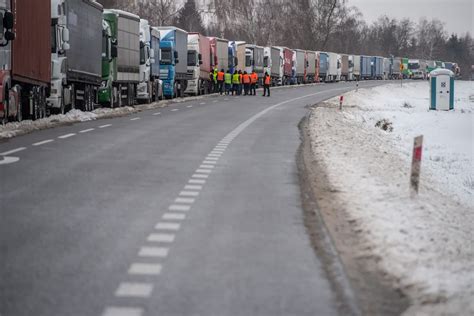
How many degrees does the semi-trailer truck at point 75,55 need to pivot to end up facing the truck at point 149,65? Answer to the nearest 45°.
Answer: approximately 135° to its right

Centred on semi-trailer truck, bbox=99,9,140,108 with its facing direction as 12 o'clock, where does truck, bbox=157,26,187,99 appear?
The truck is roughly at 5 o'clock from the semi-trailer truck.

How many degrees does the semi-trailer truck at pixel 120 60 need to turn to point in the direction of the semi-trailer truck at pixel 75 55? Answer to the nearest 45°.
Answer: approximately 45° to its left

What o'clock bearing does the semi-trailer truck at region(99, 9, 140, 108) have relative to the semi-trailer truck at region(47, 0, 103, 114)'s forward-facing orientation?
the semi-trailer truck at region(99, 9, 140, 108) is roughly at 5 o'clock from the semi-trailer truck at region(47, 0, 103, 114).

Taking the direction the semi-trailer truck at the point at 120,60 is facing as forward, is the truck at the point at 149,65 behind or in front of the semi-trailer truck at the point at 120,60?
behind

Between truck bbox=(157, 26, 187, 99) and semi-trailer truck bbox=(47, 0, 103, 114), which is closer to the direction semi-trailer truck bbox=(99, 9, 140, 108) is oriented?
the semi-trailer truck

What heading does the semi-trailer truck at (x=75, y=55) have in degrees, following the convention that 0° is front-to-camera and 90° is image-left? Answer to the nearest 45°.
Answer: approximately 45°

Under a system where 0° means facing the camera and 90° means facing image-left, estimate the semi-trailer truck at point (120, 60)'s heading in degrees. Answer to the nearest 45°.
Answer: approximately 45°

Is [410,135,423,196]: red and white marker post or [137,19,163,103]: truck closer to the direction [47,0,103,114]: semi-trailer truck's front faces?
the red and white marker post

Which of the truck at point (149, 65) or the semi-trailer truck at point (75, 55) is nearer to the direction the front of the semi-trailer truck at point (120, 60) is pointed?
the semi-trailer truck

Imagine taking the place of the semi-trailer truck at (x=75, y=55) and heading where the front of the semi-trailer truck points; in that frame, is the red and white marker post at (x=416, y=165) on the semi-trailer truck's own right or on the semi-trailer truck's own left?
on the semi-trailer truck's own left

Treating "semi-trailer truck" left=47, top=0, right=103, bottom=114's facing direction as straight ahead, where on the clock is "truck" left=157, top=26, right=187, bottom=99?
The truck is roughly at 5 o'clock from the semi-trailer truck.

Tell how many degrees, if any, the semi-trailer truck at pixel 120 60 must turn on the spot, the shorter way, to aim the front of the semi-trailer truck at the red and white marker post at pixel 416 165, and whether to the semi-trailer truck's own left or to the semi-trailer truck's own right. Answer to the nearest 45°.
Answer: approximately 45° to the semi-trailer truck's own left
